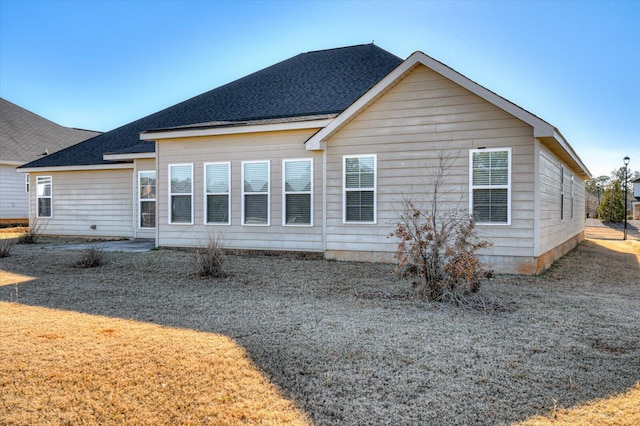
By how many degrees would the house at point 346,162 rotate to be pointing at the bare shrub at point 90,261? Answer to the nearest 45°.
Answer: approximately 135° to its left

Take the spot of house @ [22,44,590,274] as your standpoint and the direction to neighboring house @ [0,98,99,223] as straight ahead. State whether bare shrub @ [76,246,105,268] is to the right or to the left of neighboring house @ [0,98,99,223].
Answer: left

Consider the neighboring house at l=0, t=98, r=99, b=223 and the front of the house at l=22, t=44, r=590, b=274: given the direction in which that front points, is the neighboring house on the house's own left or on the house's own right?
on the house's own left

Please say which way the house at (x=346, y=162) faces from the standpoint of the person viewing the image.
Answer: facing away from the viewer and to the right of the viewer

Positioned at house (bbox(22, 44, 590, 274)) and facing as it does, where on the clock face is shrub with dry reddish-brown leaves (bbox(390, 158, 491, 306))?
The shrub with dry reddish-brown leaves is roughly at 4 o'clock from the house.
